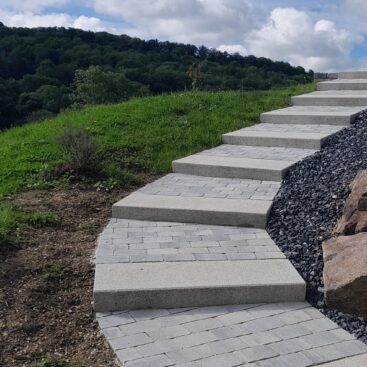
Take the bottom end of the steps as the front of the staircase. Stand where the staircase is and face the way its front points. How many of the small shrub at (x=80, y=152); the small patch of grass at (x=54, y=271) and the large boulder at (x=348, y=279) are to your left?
1

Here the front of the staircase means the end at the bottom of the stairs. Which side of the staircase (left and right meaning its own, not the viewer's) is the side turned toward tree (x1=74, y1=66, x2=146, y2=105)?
back

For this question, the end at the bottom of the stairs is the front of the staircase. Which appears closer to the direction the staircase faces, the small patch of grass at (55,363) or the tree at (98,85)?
the small patch of grass

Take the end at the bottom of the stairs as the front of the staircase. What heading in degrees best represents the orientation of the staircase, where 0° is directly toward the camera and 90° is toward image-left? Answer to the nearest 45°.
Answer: approximately 0°

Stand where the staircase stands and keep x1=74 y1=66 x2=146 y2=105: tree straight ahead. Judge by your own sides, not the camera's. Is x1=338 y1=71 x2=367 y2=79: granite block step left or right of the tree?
right

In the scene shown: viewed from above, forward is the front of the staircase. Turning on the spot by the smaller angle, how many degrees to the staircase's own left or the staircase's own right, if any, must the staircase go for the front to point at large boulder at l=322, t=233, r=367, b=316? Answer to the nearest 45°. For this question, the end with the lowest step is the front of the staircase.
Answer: approximately 90° to the staircase's own left

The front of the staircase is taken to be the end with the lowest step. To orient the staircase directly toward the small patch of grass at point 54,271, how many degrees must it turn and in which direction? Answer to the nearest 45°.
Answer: approximately 90° to its right

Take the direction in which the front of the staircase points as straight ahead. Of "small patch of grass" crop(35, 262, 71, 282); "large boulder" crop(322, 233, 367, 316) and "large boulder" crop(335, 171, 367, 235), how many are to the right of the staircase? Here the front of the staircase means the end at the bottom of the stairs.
1
